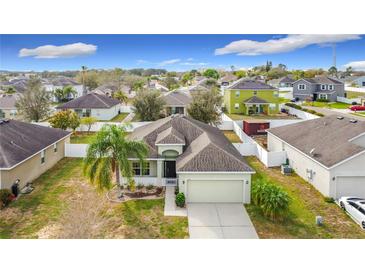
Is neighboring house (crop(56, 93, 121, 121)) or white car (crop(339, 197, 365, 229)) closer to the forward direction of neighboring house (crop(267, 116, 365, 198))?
the white car

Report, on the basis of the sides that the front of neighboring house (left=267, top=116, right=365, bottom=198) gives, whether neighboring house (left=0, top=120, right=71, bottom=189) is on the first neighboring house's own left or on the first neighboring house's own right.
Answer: on the first neighboring house's own right

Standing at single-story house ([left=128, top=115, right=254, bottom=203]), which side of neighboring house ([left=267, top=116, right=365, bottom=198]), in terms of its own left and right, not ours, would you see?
right

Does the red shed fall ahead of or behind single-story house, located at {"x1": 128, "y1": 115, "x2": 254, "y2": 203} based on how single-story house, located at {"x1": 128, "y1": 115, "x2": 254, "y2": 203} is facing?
behind

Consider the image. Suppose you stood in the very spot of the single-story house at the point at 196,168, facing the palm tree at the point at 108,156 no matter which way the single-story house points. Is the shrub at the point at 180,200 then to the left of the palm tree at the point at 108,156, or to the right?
left

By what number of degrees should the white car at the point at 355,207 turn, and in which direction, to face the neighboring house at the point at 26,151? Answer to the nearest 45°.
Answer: approximately 45° to its left

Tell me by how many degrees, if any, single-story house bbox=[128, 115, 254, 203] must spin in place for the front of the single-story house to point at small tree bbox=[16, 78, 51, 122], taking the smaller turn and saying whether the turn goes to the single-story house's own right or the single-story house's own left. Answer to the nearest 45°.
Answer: approximately 135° to the single-story house's own right

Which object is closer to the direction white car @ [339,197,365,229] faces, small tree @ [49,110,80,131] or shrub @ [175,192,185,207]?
the small tree

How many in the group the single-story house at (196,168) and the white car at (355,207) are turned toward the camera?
1

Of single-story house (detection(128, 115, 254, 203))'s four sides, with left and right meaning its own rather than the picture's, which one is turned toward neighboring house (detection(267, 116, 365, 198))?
left

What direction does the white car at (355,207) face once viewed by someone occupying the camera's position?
facing away from the viewer and to the left of the viewer

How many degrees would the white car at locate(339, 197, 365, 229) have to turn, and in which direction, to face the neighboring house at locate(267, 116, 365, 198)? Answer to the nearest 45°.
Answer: approximately 45° to its right

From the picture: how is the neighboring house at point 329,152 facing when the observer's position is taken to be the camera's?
facing the viewer and to the right of the viewer

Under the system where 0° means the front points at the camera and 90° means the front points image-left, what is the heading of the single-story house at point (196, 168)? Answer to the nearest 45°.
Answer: approximately 0°

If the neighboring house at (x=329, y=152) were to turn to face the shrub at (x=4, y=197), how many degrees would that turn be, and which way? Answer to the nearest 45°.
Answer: approximately 90° to its right

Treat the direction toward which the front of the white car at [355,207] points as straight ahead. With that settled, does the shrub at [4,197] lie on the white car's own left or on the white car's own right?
on the white car's own left
